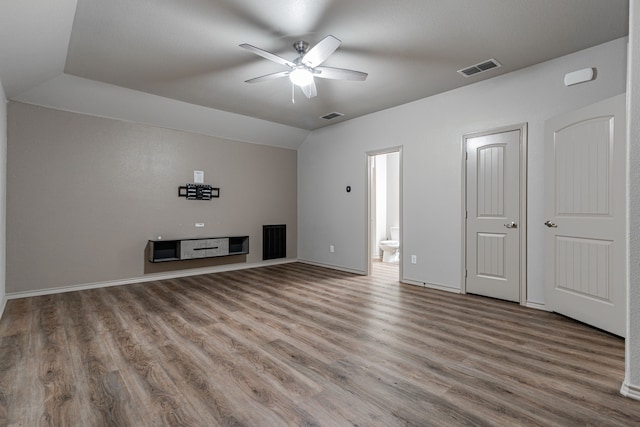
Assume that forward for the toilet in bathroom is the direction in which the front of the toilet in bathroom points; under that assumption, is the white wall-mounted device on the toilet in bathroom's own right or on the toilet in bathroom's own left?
on the toilet in bathroom's own left

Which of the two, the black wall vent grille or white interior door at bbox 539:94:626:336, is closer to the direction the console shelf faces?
the white interior door

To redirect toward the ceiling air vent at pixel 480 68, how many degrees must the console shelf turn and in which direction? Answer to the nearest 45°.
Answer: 0° — it already faces it

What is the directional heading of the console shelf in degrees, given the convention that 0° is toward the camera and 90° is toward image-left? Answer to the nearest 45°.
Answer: approximately 315°

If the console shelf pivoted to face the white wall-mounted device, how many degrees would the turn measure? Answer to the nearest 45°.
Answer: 0° — it already faces it

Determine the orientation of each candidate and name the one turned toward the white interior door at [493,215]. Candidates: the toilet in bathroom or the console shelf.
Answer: the console shelf

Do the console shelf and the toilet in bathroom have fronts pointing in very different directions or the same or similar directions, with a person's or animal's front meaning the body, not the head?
very different directions

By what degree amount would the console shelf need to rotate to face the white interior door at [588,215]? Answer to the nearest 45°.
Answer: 0° — it already faces it

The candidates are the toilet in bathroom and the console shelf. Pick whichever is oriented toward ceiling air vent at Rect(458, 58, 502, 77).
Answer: the console shelf
